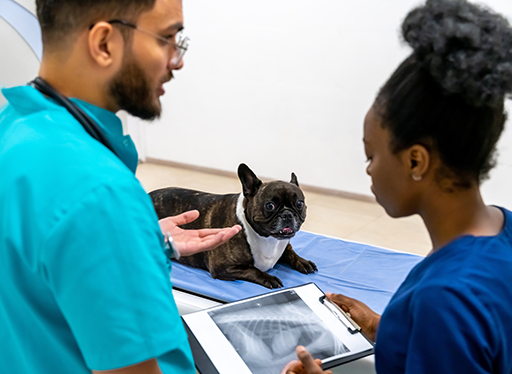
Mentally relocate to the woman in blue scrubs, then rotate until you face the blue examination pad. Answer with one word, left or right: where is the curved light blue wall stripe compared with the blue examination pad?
left

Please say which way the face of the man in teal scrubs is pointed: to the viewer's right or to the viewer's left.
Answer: to the viewer's right

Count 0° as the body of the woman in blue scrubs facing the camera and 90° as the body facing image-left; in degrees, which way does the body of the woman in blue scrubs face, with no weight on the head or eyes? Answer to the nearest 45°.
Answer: approximately 135°

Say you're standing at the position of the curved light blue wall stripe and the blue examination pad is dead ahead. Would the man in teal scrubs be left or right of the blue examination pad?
right
